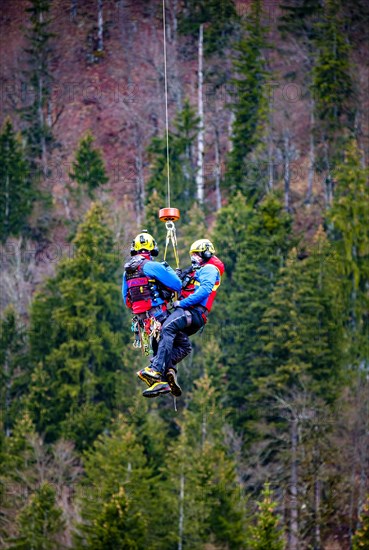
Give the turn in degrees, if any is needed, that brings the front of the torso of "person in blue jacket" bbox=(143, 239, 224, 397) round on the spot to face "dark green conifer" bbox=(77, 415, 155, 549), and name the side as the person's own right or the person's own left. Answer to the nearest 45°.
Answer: approximately 90° to the person's own right

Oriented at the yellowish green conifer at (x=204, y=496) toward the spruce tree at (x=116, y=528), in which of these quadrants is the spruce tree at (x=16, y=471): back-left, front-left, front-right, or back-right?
front-right

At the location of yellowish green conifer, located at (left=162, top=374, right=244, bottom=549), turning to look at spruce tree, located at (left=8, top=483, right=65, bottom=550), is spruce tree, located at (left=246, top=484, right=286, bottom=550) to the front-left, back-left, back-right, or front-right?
back-left

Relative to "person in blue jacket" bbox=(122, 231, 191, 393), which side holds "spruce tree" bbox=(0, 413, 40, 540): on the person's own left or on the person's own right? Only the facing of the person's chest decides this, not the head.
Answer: on the person's own left

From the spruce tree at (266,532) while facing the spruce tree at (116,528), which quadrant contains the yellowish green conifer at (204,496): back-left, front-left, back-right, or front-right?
front-right

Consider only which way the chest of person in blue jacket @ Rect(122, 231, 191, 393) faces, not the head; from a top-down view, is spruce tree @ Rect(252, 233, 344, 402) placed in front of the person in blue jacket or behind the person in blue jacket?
in front

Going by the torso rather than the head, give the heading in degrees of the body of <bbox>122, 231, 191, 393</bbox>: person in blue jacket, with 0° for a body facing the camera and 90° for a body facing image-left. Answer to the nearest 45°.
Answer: approximately 225°

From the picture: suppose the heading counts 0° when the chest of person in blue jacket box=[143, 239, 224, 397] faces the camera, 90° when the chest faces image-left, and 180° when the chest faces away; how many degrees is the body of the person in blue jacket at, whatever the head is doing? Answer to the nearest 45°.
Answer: approximately 90°

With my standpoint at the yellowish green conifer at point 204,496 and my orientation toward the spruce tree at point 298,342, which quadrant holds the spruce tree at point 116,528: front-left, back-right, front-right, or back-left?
back-left

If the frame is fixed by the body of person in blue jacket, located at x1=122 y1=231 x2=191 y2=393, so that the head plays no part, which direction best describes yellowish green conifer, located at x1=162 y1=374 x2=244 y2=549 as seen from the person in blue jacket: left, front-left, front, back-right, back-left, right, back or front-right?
front-left

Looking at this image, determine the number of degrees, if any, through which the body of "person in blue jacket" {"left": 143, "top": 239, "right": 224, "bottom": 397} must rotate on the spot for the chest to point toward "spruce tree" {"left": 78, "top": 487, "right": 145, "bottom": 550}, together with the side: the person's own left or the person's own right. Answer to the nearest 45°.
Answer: approximately 90° to the person's own right
